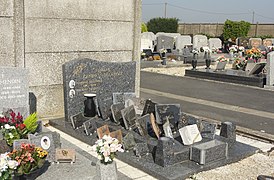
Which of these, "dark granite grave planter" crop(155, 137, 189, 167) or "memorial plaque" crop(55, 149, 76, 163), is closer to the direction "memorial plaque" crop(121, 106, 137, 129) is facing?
the dark granite grave planter

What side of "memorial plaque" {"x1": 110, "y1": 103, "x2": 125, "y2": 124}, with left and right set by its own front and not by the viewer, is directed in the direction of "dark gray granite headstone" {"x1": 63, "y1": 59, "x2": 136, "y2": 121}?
back

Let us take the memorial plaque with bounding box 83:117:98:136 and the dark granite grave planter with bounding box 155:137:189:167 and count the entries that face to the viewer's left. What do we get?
0

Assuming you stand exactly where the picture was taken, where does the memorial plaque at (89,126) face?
facing the viewer and to the right of the viewer

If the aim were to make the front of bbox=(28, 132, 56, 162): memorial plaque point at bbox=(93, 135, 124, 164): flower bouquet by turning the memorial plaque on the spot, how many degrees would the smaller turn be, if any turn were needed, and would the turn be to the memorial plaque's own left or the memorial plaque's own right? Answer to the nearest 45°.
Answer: approximately 45° to the memorial plaque's own left

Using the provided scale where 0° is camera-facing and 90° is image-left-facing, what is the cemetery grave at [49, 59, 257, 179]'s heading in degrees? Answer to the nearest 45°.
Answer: approximately 315°

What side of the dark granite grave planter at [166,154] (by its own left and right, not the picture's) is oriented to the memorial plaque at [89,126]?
back

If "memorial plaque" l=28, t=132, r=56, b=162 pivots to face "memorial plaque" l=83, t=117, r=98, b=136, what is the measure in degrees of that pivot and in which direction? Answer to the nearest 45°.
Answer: approximately 135° to its left

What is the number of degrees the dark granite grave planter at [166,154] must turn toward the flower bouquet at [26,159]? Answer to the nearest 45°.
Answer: approximately 90° to its right

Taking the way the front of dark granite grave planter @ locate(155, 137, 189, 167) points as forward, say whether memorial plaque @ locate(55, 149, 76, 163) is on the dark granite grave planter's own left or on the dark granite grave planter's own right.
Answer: on the dark granite grave planter's own right
